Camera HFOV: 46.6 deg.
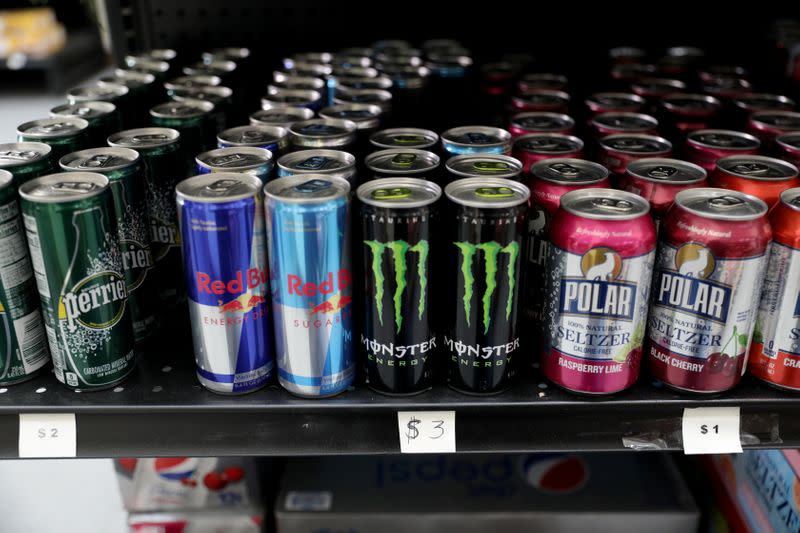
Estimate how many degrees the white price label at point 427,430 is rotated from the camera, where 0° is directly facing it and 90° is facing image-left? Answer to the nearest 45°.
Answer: approximately 0°

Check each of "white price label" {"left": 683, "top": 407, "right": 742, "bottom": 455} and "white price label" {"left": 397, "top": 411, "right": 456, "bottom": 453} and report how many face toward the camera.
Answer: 2

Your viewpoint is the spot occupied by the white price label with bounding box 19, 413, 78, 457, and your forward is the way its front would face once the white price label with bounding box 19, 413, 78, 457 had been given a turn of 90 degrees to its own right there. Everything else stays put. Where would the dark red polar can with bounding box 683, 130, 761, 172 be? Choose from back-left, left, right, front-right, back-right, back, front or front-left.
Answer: back

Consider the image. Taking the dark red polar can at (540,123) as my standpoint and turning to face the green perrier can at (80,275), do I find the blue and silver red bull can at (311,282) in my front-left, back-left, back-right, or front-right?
front-left

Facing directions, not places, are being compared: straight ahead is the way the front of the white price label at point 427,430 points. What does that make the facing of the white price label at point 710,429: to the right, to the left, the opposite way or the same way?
the same way

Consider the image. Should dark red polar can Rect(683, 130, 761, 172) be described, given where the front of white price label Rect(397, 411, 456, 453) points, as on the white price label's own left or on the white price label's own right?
on the white price label's own left

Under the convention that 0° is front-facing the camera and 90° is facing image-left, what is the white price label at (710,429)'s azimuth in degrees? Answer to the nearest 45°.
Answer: approximately 0°

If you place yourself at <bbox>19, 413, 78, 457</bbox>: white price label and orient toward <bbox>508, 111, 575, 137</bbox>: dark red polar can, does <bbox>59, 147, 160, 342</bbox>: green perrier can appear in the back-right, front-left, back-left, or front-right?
front-left

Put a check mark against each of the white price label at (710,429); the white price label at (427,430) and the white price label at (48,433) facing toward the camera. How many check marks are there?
3

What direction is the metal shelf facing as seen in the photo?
toward the camera

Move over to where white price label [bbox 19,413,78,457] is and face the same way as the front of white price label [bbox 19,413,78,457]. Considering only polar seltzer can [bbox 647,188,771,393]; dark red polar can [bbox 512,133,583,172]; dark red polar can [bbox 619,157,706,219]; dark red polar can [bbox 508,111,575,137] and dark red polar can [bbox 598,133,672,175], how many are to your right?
0
